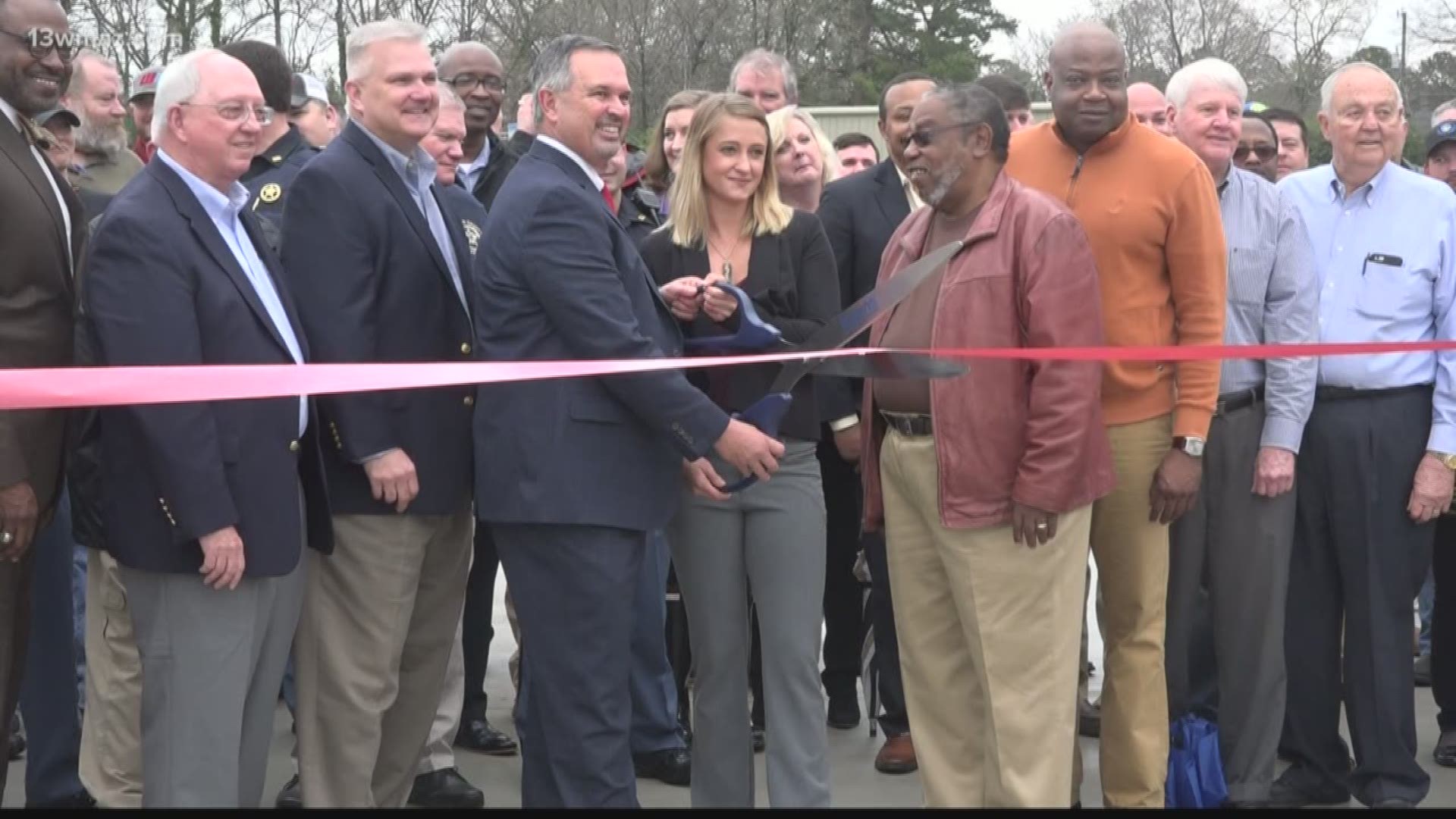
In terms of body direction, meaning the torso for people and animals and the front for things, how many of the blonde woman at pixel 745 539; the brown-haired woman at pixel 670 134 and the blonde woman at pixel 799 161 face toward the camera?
3

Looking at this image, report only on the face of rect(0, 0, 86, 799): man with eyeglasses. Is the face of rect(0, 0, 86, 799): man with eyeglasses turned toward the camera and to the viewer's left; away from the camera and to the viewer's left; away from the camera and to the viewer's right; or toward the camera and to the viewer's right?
toward the camera and to the viewer's right

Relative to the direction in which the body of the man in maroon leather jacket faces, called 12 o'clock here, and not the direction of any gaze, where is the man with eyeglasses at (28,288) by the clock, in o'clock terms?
The man with eyeglasses is roughly at 1 o'clock from the man in maroon leather jacket.

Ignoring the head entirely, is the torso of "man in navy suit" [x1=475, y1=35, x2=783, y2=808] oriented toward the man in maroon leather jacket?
yes

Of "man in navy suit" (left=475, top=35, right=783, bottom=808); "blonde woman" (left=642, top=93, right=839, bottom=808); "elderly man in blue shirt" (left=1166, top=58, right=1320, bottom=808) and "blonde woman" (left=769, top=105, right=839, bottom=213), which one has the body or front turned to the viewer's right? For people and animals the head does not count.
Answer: the man in navy suit

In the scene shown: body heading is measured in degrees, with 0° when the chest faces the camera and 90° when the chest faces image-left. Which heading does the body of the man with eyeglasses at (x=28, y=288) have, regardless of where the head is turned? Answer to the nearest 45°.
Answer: approximately 315°

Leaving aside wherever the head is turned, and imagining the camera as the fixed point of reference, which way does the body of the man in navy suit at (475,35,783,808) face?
to the viewer's right

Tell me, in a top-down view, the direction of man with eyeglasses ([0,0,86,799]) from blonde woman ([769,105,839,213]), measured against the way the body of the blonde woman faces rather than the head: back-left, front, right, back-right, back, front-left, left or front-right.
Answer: front-right

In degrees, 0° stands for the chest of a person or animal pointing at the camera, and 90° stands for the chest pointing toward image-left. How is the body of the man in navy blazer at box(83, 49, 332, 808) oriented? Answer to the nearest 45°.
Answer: approximately 315°

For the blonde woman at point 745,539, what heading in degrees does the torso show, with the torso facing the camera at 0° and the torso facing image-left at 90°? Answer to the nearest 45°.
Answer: approximately 0°

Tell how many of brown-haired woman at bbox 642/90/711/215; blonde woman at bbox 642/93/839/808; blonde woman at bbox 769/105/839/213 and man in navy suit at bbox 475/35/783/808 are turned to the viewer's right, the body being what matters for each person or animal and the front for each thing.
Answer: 1
